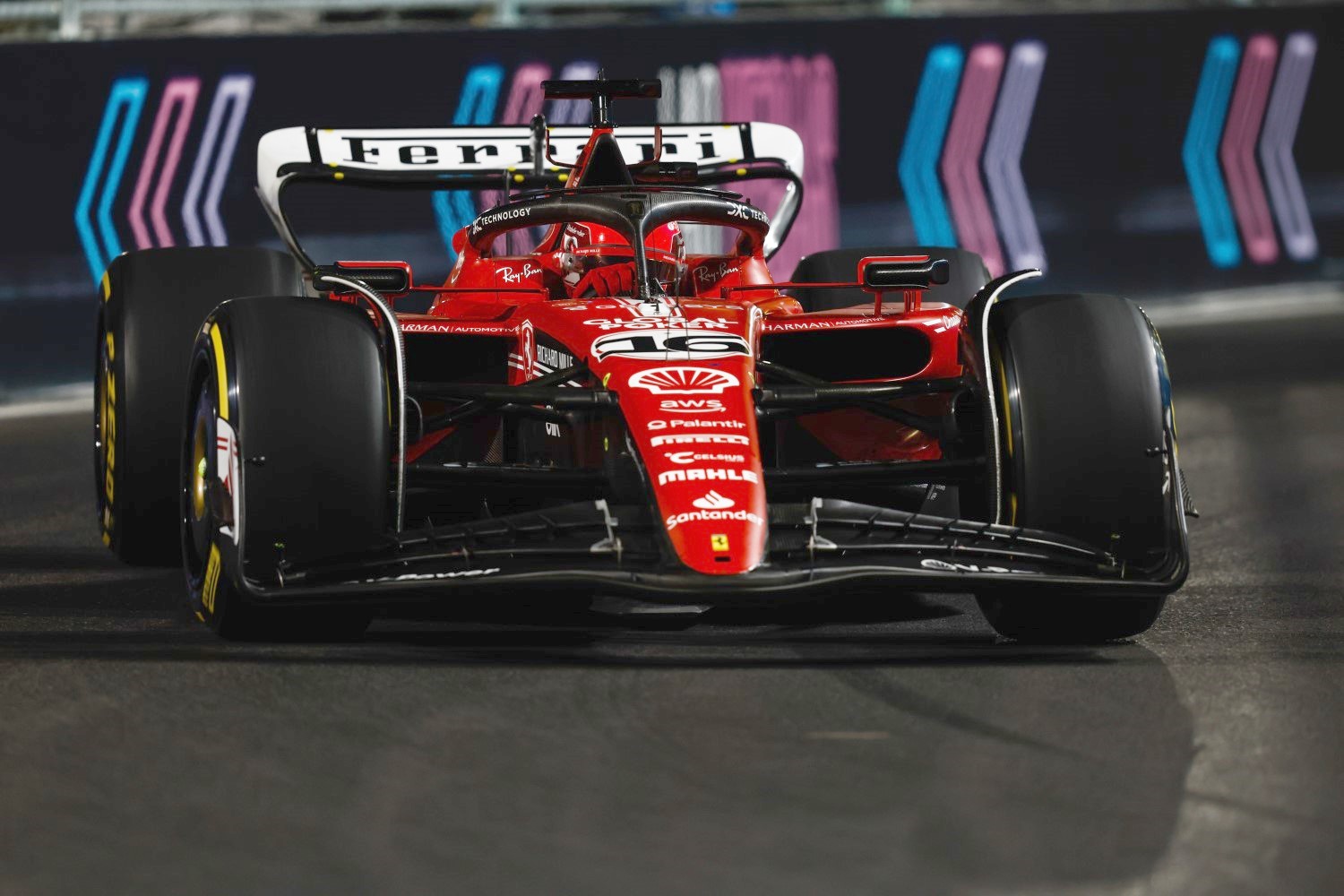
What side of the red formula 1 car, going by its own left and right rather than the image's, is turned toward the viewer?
front
